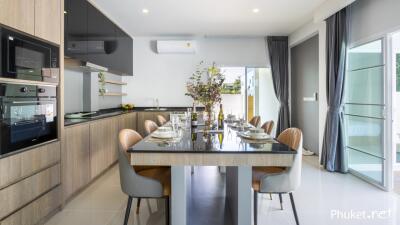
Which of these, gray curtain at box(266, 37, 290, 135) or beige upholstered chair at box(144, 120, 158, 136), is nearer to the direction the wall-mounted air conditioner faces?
the beige upholstered chair

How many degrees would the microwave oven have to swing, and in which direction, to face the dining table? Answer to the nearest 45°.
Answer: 0° — it already faces it

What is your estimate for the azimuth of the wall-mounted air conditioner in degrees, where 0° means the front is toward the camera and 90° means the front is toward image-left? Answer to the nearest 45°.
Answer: approximately 0°

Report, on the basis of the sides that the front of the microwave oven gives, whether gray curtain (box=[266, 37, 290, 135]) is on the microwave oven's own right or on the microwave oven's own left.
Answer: on the microwave oven's own left

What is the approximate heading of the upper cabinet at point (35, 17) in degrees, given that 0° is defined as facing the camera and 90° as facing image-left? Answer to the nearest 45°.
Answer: approximately 315°
